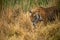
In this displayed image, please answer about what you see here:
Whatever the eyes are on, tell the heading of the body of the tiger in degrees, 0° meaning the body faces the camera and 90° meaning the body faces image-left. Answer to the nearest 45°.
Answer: approximately 45°
